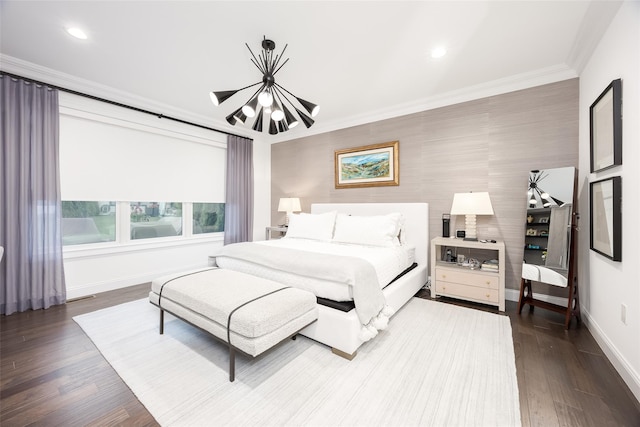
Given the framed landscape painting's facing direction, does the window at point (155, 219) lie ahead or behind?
ahead

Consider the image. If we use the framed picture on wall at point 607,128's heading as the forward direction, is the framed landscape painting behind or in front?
in front

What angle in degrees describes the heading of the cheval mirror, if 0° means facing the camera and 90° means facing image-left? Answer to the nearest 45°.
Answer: approximately 45°

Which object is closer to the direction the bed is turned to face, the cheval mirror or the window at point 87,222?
the window

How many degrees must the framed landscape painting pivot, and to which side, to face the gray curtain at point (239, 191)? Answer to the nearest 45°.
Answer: approximately 45° to its right

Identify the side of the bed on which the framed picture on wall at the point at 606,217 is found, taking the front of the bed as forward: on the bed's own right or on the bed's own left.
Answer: on the bed's own left

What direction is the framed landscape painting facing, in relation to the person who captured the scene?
facing the viewer and to the left of the viewer

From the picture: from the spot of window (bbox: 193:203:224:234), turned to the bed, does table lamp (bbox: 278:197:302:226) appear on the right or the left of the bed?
left

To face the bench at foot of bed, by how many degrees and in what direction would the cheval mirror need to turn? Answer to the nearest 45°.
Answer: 0° — it already faces it

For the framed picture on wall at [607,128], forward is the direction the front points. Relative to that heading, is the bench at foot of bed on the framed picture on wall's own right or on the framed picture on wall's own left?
on the framed picture on wall's own left

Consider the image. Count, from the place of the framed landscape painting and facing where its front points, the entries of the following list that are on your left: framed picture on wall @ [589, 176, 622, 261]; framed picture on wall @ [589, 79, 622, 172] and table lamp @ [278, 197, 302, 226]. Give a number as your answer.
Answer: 2

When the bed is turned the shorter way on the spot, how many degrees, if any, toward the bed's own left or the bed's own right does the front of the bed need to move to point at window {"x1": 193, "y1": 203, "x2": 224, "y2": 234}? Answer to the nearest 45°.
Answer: approximately 90° to the bed's own right

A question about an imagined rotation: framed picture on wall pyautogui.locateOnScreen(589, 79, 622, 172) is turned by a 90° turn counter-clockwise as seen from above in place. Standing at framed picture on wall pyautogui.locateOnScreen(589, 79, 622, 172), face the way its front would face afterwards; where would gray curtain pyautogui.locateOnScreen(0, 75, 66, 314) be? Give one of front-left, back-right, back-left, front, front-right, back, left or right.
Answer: front-right

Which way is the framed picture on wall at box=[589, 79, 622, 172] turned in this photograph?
to the viewer's left
